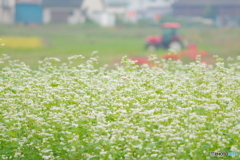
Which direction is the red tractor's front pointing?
to the viewer's left
